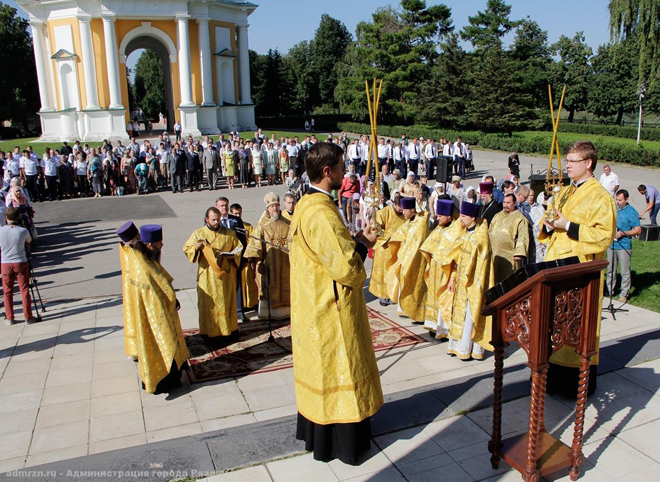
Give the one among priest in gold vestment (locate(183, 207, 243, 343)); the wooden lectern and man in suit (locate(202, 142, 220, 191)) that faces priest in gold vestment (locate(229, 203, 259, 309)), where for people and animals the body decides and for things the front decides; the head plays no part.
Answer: the man in suit

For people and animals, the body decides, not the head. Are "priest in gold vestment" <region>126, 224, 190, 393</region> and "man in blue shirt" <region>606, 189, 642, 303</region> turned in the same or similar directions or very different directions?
very different directions

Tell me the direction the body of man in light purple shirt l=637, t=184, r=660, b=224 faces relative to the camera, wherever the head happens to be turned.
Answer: to the viewer's left

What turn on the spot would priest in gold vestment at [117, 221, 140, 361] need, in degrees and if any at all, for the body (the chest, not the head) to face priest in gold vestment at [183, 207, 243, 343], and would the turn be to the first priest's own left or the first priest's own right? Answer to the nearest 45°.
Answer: approximately 45° to the first priest's own left

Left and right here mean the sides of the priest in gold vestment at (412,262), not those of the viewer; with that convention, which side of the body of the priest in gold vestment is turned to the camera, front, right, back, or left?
left

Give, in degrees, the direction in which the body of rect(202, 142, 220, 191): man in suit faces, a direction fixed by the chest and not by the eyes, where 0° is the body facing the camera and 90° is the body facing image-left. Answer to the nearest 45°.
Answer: approximately 0°

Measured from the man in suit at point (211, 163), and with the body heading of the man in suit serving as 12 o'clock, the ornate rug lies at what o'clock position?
The ornate rug is roughly at 12 o'clock from the man in suit.

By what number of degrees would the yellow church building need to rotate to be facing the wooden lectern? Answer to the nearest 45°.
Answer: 0° — it already faces it

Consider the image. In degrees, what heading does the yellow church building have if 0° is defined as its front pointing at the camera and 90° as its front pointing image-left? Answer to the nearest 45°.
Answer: approximately 0°

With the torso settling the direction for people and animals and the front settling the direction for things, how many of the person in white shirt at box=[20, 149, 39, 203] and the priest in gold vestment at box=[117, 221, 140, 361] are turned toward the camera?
1
